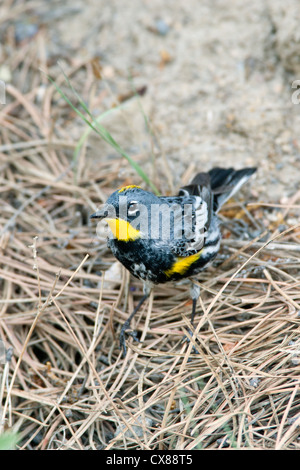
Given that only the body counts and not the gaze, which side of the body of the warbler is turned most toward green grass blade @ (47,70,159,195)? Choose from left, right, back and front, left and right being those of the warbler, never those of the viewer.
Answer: right

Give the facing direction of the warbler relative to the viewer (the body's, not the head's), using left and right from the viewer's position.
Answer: facing the viewer and to the left of the viewer
